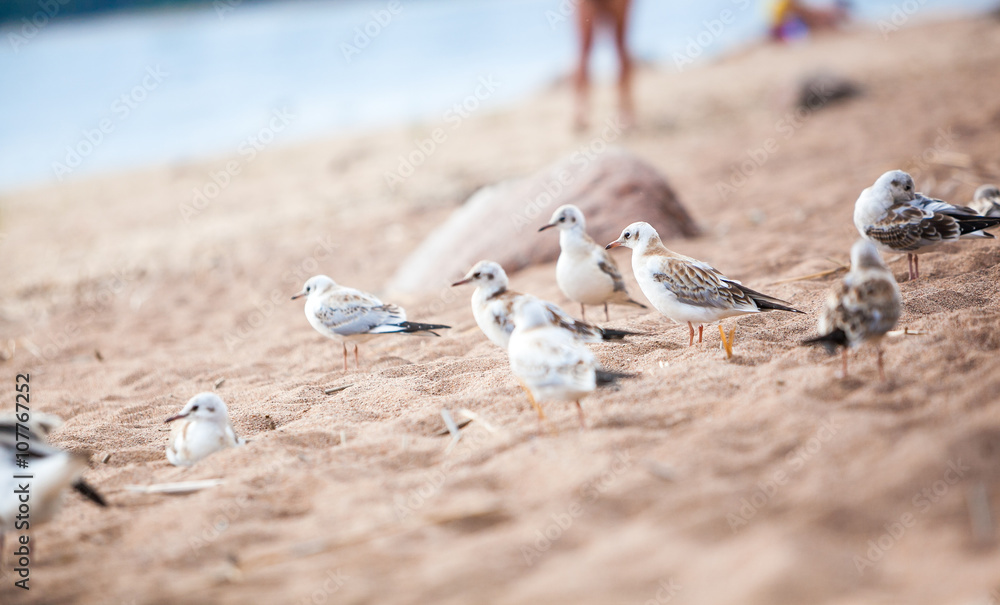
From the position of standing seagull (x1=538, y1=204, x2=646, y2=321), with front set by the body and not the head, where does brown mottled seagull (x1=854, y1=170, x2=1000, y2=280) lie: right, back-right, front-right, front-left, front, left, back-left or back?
back-left

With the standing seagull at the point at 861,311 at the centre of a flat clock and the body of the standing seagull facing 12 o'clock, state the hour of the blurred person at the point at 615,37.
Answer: The blurred person is roughly at 10 o'clock from the standing seagull.

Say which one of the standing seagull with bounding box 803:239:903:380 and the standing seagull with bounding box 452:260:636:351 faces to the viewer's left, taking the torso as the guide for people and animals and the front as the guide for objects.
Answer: the standing seagull with bounding box 452:260:636:351

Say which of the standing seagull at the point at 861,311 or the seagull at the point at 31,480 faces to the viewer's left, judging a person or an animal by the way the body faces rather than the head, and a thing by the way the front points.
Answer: the seagull

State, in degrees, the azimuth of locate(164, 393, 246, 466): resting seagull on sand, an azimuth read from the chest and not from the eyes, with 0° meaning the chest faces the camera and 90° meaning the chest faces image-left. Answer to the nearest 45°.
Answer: approximately 45°

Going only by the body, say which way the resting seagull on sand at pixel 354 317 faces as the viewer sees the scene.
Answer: to the viewer's left

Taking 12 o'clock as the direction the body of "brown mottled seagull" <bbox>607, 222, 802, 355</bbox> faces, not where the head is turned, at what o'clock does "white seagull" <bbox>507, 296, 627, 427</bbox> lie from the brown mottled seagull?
The white seagull is roughly at 10 o'clock from the brown mottled seagull.

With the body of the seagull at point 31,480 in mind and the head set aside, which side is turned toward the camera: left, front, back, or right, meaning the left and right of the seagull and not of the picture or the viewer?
left

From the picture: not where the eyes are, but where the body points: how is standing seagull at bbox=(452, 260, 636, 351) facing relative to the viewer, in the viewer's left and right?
facing to the left of the viewer

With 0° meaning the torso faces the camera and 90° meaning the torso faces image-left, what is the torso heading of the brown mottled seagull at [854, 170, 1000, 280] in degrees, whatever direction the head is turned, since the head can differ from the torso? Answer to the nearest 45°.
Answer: approximately 90°

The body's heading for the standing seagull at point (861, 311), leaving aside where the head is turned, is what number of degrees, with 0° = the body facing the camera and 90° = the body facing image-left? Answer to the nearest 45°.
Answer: approximately 225°

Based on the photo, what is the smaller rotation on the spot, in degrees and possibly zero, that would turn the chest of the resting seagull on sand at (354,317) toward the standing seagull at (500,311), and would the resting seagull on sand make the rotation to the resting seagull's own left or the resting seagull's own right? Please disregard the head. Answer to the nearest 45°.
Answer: approximately 135° to the resting seagull's own left

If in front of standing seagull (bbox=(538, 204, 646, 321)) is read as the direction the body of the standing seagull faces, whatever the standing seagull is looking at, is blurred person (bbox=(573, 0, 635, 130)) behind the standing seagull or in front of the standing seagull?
behind
